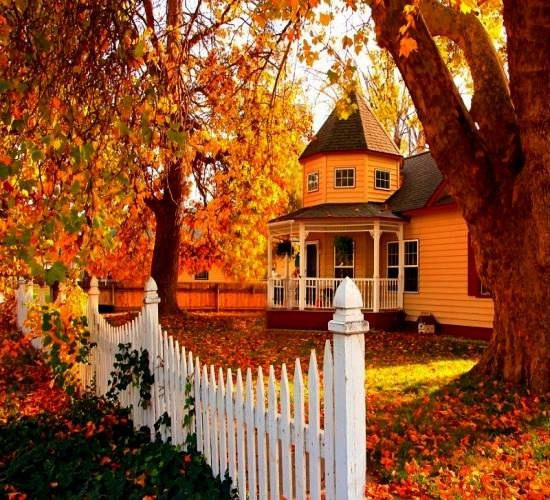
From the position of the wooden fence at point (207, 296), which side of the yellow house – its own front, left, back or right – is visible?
right

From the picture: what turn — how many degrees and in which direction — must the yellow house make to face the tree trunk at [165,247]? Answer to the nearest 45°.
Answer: approximately 45° to its right

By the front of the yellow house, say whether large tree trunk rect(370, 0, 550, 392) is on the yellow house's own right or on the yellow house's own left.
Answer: on the yellow house's own left

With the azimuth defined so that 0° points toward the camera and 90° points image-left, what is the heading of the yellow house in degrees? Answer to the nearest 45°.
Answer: approximately 45°
